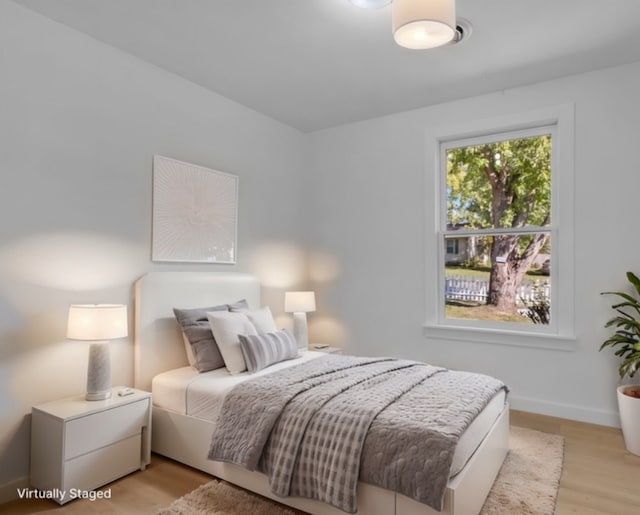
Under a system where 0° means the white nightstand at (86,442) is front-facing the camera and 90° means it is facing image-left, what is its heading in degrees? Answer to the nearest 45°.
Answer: approximately 315°

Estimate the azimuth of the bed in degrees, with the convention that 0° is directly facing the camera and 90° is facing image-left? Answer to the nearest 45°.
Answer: approximately 315°

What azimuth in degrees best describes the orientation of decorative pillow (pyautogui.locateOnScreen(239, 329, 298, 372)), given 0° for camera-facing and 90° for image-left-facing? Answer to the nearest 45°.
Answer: approximately 315°

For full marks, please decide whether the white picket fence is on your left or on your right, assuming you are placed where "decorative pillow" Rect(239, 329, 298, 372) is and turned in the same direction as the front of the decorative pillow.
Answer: on your left

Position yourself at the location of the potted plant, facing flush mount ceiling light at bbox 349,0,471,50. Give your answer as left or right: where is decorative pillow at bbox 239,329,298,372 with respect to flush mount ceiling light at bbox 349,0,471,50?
right
